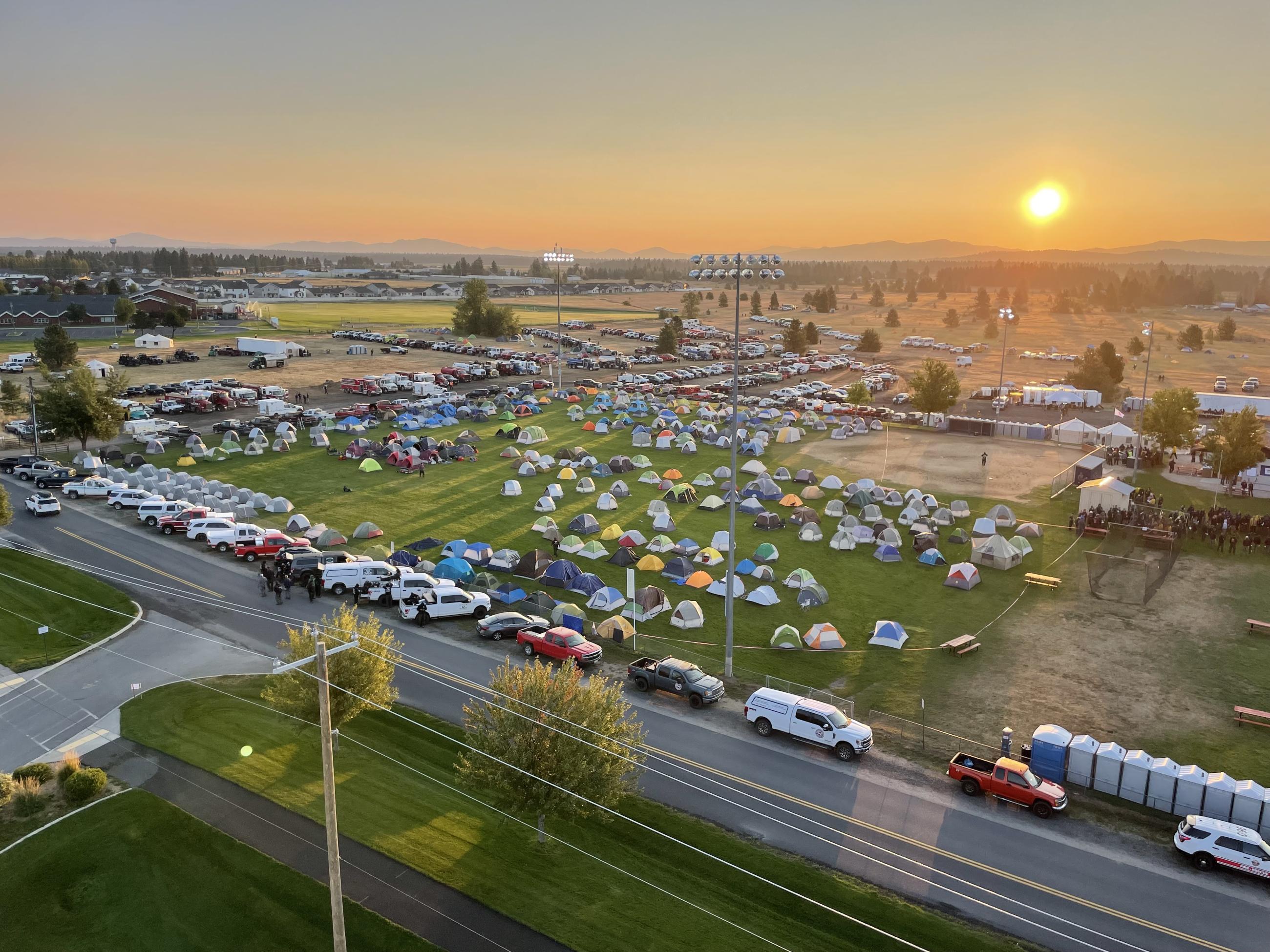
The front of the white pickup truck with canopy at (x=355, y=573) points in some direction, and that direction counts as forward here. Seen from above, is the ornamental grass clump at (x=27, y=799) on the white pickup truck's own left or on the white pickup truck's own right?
on the white pickup truck's own right

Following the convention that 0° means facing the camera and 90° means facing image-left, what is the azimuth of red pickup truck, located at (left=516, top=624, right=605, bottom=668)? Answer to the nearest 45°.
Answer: approximately 315°

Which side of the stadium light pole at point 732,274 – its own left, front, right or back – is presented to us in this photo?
back

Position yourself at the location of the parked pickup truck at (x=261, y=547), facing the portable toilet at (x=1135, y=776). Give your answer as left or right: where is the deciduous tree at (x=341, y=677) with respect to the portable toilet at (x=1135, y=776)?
right

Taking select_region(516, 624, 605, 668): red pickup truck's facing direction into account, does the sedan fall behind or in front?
behind

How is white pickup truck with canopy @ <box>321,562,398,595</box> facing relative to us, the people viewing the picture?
facing to the right of the viewer

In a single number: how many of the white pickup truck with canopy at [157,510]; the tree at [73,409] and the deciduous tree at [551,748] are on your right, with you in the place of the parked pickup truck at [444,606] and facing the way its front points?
1

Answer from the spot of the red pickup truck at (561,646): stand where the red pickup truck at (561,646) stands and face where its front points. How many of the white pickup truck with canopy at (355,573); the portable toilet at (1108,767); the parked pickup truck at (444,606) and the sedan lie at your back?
3

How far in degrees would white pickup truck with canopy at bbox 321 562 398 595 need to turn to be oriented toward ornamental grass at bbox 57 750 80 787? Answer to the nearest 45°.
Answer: approximately 135° to its right

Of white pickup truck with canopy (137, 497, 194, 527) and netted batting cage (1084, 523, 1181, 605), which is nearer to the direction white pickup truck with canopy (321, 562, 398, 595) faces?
the netted batting cage

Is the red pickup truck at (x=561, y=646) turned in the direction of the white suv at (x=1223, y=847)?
yes

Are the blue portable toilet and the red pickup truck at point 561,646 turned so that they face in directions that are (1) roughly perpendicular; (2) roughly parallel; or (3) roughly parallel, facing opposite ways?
roughly perpendicular

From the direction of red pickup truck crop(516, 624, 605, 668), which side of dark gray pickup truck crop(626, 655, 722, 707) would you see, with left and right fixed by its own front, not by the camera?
back
